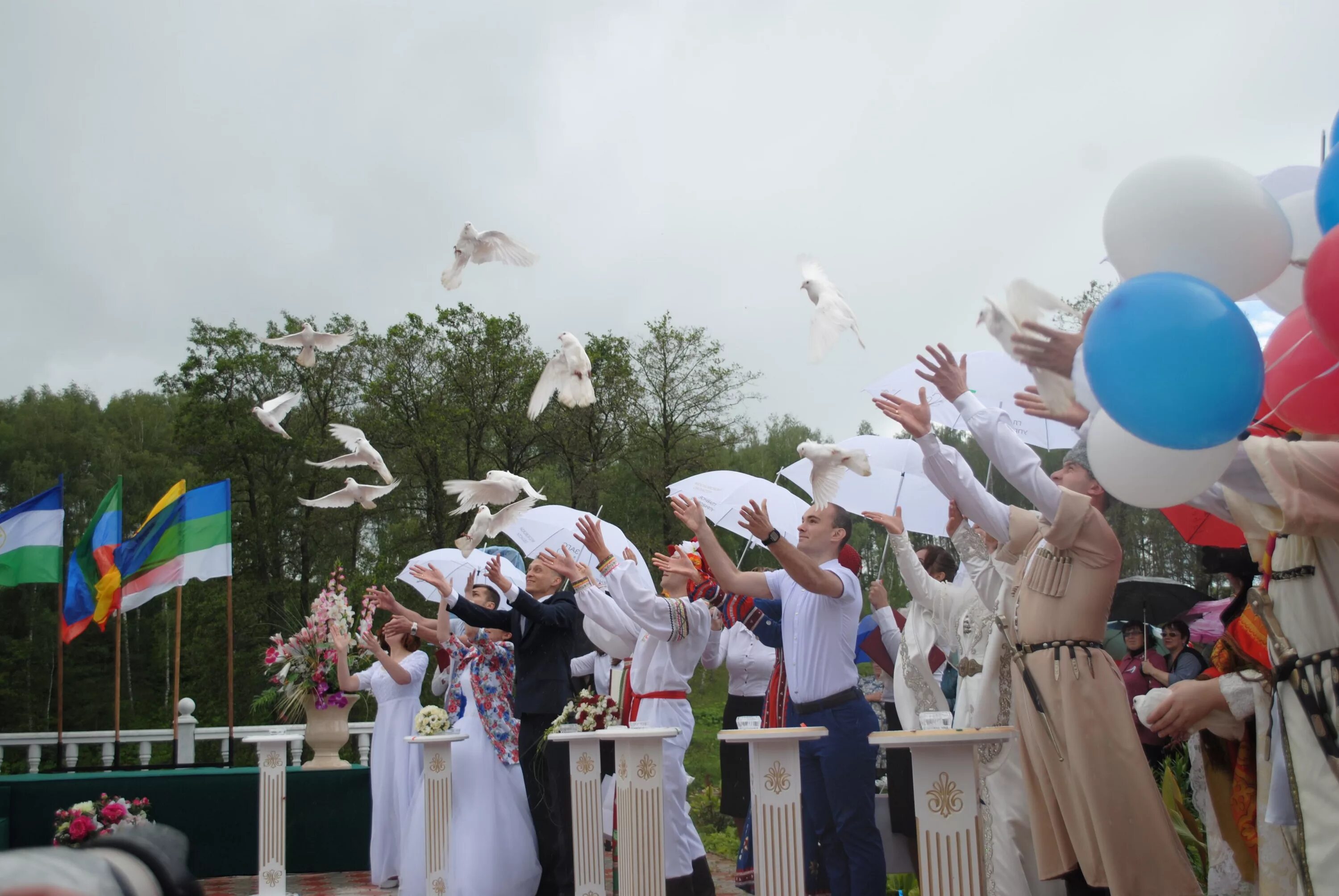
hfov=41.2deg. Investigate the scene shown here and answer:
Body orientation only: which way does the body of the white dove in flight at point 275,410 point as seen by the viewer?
to the viewer's left

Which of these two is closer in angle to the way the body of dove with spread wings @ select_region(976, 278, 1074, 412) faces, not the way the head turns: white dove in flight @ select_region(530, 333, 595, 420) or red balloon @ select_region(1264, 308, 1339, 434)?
the white dove in flight

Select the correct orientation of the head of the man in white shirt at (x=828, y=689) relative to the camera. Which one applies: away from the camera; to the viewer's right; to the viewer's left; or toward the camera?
to the viewer's left

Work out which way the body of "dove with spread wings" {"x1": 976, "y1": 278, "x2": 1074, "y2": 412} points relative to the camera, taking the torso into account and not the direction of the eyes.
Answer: to the viewer's left

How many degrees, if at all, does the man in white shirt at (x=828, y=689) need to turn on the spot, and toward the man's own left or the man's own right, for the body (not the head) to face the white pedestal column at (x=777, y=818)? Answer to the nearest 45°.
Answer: approximately 45° to the man's own left

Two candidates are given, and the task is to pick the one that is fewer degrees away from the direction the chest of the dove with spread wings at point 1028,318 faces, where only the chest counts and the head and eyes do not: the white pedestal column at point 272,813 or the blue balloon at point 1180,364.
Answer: the white pedestal column

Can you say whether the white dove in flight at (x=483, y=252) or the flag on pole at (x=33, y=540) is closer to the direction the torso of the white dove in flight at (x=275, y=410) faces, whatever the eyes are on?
the flag on pole
